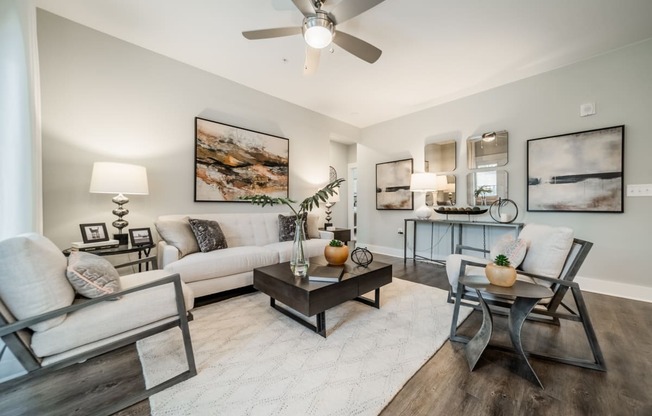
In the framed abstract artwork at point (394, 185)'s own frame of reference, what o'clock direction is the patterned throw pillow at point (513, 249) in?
The patterned throw pillow is roughly at 10 o'clock from the framed abstract artwork.

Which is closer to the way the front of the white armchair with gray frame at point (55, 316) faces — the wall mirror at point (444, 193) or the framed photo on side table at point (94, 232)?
the wall mirror

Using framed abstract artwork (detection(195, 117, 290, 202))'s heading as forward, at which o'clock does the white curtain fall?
The white curtain is roughly at 3 o'clock from the framed abstract artwork.

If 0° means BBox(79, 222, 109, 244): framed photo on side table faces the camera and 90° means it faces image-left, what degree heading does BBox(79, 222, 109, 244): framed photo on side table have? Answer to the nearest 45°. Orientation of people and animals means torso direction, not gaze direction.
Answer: approximately 315°

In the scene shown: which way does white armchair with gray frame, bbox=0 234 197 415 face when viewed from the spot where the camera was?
facing to the right of the viewer

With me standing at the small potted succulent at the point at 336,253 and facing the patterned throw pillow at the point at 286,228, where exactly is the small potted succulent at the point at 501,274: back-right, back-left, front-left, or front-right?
back-right

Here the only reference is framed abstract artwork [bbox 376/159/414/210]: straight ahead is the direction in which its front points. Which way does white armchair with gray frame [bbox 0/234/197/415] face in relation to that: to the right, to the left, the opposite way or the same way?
the opposite way

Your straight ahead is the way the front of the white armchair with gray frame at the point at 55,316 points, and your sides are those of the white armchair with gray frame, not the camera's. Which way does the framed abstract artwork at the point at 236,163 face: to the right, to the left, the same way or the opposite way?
to the right

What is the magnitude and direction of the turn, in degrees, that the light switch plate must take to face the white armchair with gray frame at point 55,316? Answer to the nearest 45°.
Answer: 0° — it already faces it

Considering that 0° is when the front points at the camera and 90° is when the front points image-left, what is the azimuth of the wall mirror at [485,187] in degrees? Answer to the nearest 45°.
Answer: approximately 0°

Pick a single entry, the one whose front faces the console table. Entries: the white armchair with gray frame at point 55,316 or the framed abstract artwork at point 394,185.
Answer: the white armchair with gray frame

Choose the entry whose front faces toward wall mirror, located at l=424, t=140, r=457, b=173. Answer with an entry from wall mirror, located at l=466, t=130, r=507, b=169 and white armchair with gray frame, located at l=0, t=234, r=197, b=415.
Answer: the white armchair with gray frame

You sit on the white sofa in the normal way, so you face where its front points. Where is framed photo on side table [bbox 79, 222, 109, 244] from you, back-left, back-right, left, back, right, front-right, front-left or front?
back-right
